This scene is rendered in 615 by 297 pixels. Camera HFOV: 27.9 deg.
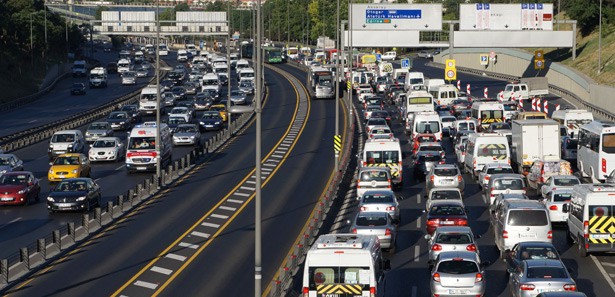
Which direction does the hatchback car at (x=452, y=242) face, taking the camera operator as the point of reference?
facing away from the viewer

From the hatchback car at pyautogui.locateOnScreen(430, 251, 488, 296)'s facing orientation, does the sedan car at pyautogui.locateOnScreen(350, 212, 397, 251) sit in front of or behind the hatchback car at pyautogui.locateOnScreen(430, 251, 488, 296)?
in front

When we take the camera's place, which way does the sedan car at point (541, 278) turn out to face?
facing away from the viewer

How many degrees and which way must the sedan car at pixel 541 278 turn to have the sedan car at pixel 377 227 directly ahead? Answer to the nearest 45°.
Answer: approximately 45° to its left

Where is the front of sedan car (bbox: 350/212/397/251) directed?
away from the camera

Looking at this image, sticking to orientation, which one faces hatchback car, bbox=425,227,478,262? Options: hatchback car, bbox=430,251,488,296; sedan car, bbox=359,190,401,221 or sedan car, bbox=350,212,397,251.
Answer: hatchback car, bbox=430,251,488,296

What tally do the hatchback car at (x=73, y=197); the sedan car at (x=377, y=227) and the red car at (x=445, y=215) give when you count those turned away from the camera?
2

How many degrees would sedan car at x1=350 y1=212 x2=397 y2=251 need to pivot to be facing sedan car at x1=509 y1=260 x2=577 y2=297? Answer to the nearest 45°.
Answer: approximately 135° to its right

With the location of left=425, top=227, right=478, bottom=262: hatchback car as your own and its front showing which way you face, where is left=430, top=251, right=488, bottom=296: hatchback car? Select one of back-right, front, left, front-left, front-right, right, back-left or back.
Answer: back

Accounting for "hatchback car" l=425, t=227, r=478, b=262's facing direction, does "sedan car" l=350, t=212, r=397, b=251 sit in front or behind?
in front

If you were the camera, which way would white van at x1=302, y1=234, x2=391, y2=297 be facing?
facing away from the viewer

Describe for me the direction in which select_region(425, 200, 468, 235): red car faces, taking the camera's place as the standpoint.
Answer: facing away from the viewer

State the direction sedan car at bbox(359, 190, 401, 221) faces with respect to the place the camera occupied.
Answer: facing away from the viewer

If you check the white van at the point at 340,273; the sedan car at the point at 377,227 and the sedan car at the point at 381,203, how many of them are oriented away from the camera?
3

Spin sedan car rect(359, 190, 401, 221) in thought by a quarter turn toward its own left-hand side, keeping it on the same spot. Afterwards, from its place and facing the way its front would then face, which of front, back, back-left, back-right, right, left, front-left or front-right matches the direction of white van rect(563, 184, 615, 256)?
back-left

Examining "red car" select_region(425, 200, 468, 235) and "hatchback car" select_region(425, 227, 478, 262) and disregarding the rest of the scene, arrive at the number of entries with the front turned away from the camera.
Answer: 2
